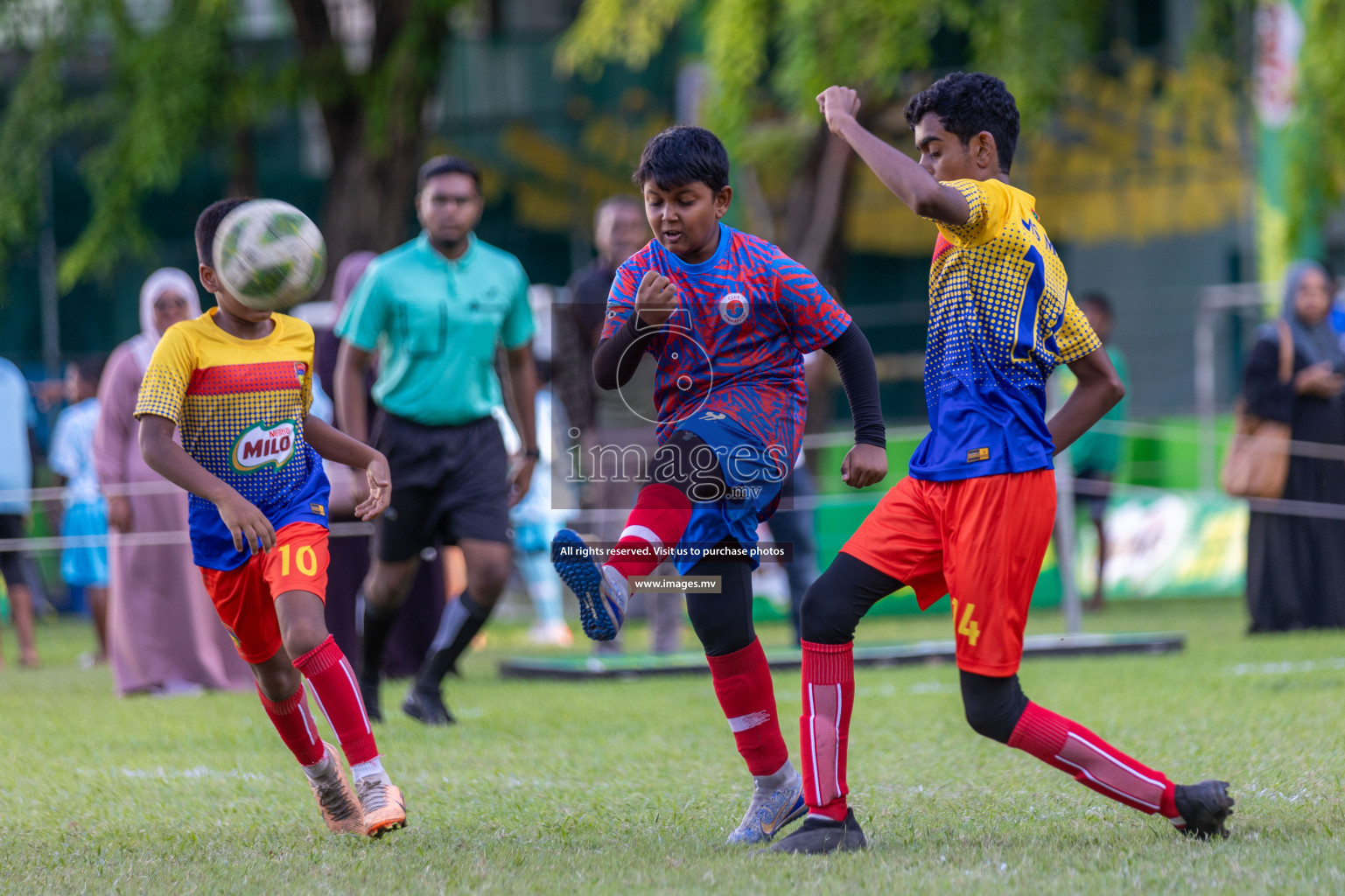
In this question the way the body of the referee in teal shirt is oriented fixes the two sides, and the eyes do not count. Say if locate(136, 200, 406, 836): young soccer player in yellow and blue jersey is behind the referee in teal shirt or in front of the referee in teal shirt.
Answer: in front

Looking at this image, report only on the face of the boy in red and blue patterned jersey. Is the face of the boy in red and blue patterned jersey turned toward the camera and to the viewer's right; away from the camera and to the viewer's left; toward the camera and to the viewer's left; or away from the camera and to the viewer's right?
toward the camera and to the viewer's left

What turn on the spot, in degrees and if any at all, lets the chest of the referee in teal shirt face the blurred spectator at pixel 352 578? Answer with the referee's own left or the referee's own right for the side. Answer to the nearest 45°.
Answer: approximately 180°

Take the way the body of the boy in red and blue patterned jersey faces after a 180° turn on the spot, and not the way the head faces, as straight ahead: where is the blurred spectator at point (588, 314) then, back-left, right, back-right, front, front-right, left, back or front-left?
front-left

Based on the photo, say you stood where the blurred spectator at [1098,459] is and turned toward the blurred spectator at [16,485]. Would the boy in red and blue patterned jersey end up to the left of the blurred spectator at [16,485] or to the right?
left

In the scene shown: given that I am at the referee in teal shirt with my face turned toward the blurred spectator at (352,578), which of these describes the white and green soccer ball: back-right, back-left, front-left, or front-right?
back-left

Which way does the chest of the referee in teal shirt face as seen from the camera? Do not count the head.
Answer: toward the camera

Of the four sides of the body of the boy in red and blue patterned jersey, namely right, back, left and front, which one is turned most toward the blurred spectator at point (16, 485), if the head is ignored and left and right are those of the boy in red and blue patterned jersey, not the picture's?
right

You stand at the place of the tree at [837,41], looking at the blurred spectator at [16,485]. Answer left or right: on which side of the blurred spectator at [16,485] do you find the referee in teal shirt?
left

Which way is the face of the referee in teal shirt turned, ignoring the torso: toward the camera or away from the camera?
toward the camera
